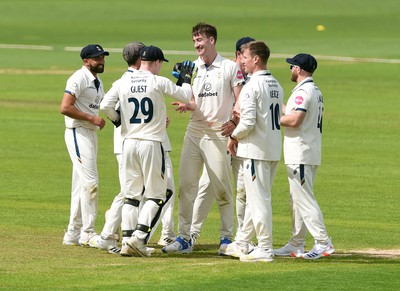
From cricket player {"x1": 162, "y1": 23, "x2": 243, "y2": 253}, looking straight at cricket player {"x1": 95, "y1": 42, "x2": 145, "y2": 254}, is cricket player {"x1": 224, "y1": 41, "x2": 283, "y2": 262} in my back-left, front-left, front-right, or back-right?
back-left

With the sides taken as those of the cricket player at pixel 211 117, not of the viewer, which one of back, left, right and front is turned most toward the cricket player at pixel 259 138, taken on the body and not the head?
left

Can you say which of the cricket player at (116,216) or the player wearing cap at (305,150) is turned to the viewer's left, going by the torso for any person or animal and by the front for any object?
the player wearing cap

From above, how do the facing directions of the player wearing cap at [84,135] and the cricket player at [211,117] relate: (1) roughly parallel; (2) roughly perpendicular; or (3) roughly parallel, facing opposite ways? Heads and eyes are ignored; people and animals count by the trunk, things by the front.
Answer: roughly perpendicular

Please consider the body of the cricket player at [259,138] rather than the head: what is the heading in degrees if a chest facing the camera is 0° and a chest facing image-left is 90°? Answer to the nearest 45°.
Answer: approximately 135°

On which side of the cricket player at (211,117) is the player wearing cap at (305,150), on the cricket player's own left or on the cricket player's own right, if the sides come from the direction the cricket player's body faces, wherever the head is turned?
on the cricket player's own left
